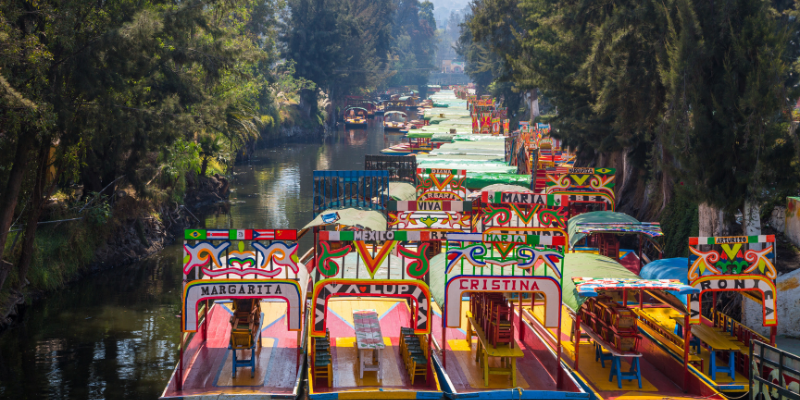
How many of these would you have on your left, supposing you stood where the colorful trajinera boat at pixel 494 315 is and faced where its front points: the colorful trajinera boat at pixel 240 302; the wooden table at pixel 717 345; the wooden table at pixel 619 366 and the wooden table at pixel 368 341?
2

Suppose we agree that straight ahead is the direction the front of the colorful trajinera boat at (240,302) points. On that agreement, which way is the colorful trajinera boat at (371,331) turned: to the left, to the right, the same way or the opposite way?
the same way

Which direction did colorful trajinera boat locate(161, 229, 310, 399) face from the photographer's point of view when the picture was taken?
facing the viewer

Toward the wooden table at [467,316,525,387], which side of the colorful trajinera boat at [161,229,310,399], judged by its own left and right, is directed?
left

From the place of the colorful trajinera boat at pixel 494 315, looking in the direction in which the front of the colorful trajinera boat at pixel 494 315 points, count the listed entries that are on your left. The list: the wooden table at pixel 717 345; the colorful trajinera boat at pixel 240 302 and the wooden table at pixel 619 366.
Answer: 2

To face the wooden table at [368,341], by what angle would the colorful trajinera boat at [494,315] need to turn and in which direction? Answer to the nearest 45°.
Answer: approximately 90° to its right

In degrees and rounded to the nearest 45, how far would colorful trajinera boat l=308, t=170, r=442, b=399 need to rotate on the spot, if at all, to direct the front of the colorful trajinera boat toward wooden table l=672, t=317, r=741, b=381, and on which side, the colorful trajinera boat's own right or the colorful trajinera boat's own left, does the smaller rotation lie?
approximately 90° to the colorful trajinera boat's own left

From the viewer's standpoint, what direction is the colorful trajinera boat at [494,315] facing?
toward the camera

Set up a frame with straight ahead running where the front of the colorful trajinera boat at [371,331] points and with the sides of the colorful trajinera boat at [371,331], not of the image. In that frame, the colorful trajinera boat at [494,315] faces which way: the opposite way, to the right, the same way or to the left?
the same way

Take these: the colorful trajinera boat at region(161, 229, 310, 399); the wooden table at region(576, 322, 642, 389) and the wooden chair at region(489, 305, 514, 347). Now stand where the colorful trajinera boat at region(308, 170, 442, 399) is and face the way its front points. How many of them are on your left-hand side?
2

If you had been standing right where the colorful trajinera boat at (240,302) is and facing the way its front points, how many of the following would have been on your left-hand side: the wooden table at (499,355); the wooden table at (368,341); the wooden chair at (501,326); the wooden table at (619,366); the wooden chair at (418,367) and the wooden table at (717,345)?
6

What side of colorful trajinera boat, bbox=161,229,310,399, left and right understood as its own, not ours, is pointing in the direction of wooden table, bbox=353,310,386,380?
left

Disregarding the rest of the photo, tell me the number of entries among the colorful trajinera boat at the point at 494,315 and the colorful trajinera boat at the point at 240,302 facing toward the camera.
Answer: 2

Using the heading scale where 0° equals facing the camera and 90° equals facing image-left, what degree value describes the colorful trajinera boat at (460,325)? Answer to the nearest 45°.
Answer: approximately 0°

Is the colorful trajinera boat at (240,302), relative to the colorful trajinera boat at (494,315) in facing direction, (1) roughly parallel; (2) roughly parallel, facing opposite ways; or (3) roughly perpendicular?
roughly parallel
